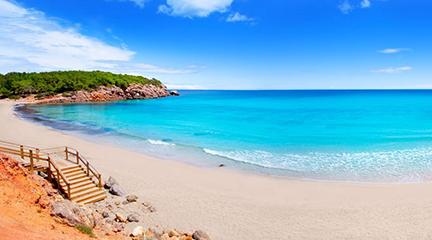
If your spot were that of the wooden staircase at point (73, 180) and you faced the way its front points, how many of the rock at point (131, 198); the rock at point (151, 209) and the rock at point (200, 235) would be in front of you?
3

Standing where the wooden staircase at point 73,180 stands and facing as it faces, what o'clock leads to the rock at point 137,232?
The rock is roughly at 1 o'clock from the wooden staircase.

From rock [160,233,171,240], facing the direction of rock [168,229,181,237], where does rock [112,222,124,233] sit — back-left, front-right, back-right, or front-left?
back-left

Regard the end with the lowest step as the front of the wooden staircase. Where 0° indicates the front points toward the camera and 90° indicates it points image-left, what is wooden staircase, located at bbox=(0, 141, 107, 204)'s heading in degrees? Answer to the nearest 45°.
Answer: approximately 315°

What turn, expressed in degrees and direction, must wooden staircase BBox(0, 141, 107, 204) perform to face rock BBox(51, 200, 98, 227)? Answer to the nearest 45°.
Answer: approximately 45° to its right

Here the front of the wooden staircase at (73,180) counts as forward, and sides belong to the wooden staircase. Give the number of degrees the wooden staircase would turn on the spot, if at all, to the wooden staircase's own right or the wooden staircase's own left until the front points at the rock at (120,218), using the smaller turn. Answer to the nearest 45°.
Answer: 0° — it already faces it

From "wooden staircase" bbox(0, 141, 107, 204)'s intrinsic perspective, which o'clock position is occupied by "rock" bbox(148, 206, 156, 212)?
The rock is roughly at 12 o'clock from the wooden staircase.

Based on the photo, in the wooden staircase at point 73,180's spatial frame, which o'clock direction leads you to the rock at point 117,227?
The rock is roughly at 1 o'clock from the wooden staircase.
